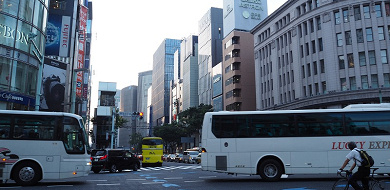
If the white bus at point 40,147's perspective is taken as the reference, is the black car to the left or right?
on its left

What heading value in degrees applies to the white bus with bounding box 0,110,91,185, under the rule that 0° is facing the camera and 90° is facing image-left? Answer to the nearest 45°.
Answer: approximately 270°

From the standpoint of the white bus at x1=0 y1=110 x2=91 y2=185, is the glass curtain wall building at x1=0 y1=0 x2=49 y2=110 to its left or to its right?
on its left

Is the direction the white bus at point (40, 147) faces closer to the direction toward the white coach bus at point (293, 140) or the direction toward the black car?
the white coach bus
